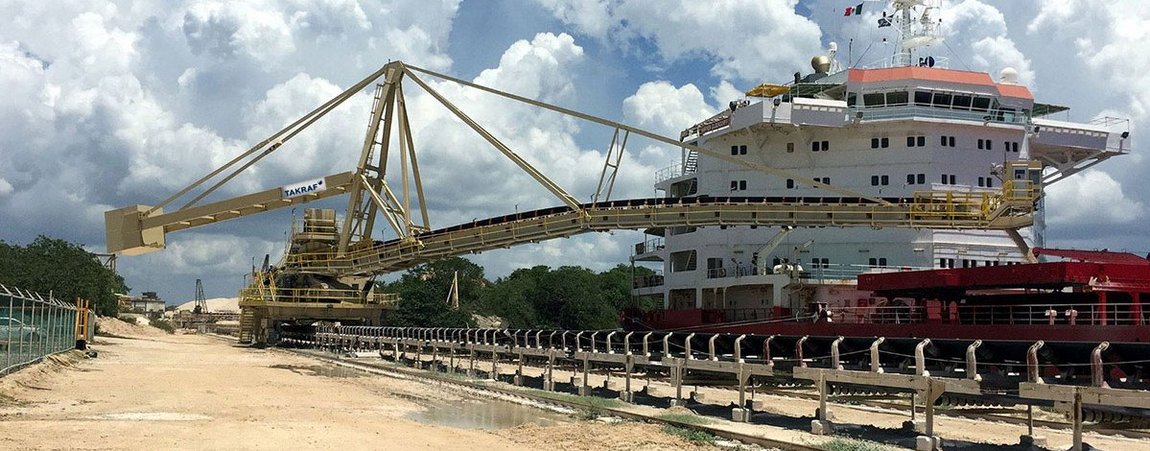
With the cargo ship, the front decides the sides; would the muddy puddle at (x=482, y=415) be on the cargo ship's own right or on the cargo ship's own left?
on the cargo ship's own right

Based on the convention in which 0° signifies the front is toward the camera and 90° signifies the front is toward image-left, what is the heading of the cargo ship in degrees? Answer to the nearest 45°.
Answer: approximately 315°

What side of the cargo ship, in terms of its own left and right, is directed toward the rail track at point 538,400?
right

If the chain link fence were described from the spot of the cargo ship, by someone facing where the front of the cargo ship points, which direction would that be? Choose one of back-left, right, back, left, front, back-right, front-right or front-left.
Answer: right
